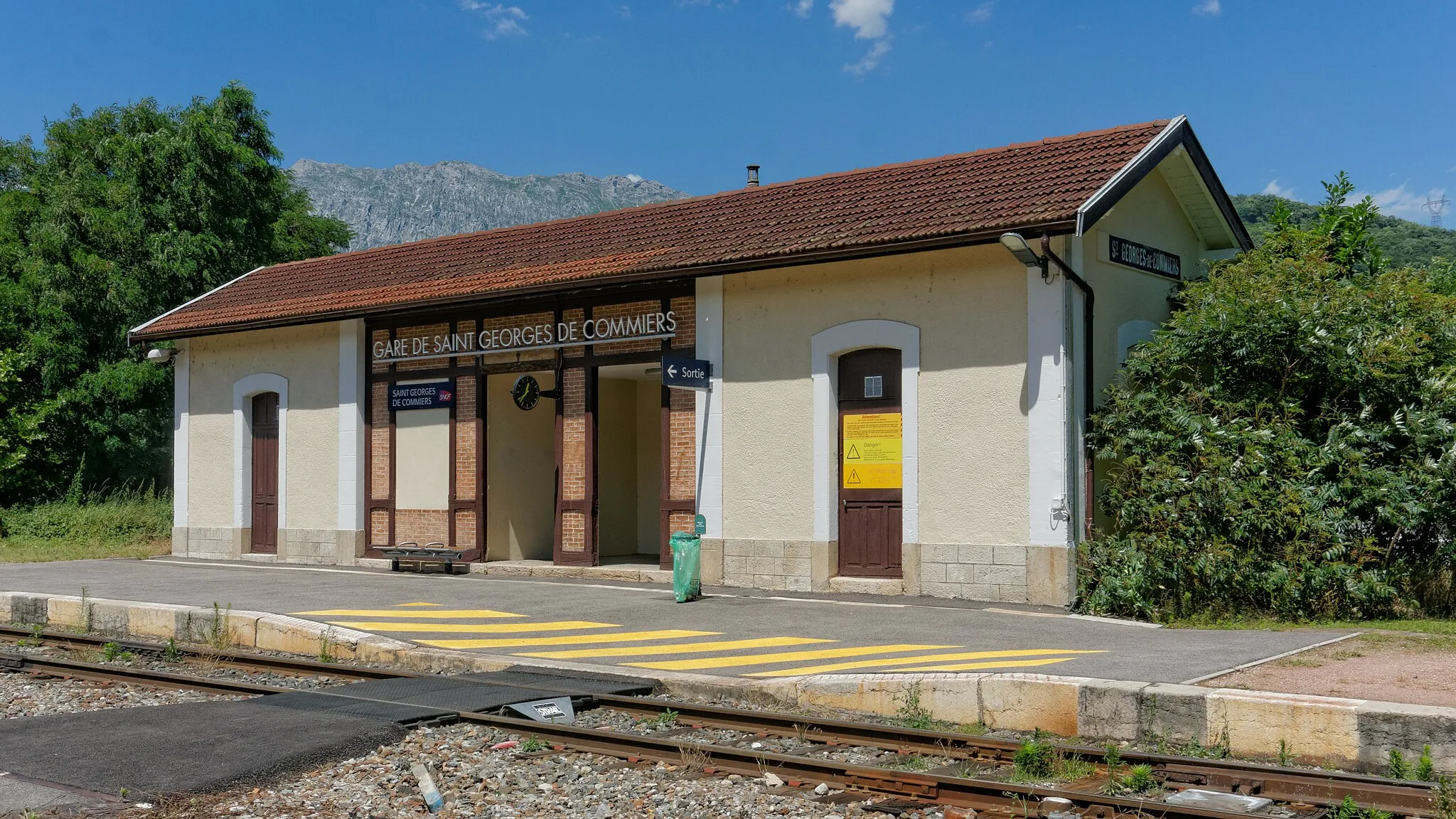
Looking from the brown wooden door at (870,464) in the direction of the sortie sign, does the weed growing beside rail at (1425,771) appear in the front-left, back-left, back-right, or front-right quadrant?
back-left

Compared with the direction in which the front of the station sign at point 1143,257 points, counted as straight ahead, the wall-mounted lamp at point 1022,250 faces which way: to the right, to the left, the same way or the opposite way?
to the right

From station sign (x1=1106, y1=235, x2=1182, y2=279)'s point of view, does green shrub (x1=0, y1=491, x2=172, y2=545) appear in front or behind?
behind

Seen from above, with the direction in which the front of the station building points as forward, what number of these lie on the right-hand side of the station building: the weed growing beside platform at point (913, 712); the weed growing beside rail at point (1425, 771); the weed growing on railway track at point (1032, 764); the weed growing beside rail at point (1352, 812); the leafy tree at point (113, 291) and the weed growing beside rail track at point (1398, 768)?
1

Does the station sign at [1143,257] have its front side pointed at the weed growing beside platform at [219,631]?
no

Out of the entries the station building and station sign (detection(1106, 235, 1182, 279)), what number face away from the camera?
0

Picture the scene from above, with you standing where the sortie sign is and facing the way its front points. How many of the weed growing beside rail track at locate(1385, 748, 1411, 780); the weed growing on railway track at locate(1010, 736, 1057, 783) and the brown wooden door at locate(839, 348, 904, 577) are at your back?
0

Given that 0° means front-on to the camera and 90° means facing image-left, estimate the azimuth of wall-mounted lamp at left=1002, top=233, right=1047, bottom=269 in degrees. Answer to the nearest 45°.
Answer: approximately 45°

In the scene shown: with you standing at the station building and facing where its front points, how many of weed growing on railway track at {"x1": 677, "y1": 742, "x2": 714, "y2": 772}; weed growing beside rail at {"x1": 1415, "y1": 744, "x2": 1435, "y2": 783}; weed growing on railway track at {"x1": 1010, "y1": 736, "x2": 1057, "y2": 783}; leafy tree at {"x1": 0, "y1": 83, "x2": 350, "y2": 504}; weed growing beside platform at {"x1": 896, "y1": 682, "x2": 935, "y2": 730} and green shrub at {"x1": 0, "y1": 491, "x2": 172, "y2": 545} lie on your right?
2

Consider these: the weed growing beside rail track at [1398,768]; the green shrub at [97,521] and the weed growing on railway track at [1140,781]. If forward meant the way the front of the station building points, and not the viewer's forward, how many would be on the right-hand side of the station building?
1

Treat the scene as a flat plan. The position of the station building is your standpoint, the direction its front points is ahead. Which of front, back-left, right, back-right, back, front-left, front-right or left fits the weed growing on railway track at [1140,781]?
front-left

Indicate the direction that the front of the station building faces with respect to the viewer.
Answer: facing the viewer and to the left of the viewer

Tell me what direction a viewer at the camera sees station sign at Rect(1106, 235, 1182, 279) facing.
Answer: facing the viewer and to the right of the viewer

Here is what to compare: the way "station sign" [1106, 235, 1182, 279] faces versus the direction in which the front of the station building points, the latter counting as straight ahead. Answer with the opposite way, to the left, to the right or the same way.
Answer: to the left

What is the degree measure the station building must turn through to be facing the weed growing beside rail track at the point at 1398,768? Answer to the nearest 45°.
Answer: approximately 45° to its left

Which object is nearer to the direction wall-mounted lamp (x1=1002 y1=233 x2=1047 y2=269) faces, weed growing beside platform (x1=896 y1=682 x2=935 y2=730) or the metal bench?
the weed growing beside platform

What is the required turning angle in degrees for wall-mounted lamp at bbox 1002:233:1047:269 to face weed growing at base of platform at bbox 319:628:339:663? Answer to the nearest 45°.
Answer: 0° — it already faces it
